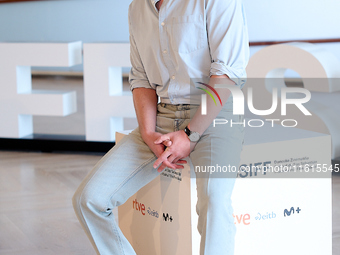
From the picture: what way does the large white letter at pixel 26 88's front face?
toward the camera
